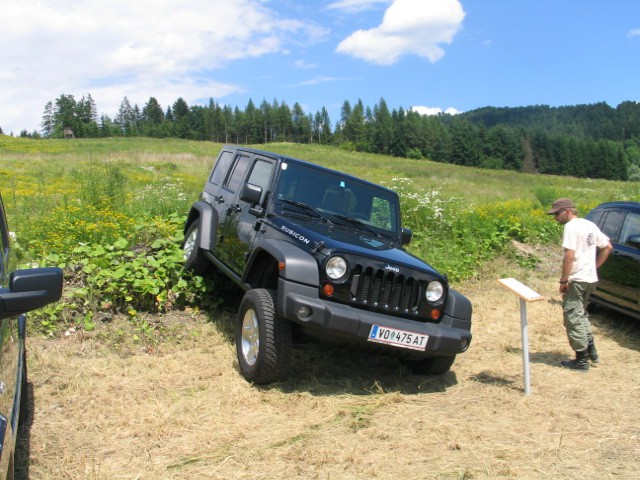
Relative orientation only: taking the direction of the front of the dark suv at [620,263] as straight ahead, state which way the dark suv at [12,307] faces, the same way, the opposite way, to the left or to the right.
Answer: the same way

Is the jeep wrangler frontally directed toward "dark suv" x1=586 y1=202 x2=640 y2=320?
no

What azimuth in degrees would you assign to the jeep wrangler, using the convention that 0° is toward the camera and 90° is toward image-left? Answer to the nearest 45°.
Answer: approximately 315°

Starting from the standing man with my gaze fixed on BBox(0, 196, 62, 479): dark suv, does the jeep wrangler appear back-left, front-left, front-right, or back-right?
front-right

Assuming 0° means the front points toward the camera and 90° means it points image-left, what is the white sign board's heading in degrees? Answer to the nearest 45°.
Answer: approximately 45°

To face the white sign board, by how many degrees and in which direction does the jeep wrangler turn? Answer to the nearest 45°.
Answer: approximately 45° to its left

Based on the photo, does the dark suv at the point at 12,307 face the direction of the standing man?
no

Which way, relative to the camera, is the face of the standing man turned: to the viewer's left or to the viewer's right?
to the viewer's left
